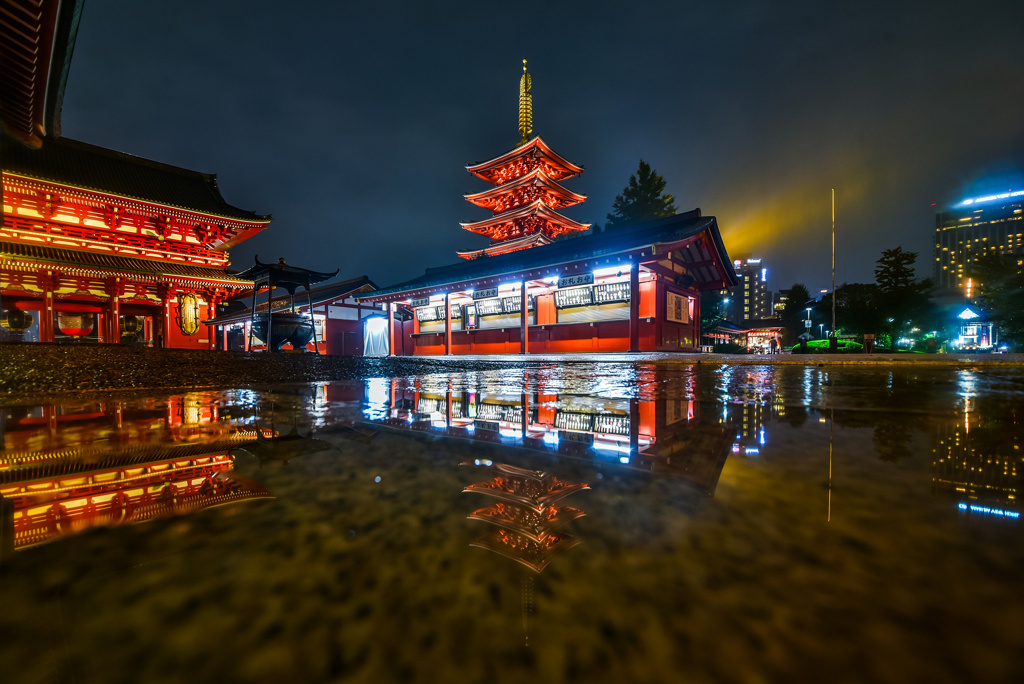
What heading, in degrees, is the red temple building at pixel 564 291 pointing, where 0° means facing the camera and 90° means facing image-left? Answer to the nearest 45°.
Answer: approximately 45°

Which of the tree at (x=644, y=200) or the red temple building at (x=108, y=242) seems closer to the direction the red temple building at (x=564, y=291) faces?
the red temple building

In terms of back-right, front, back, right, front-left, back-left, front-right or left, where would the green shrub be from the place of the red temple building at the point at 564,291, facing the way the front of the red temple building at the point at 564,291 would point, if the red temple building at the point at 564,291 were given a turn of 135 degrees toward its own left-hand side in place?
front

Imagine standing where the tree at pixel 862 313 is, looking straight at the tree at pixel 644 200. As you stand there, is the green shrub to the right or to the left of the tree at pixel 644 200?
left

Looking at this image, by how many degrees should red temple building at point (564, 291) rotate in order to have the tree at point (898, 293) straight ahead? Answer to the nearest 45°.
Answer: approximately 180°

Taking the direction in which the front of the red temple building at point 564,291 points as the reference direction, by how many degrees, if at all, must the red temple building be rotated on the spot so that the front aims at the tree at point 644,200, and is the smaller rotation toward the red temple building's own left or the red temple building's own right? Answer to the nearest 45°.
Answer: approximately 180°
